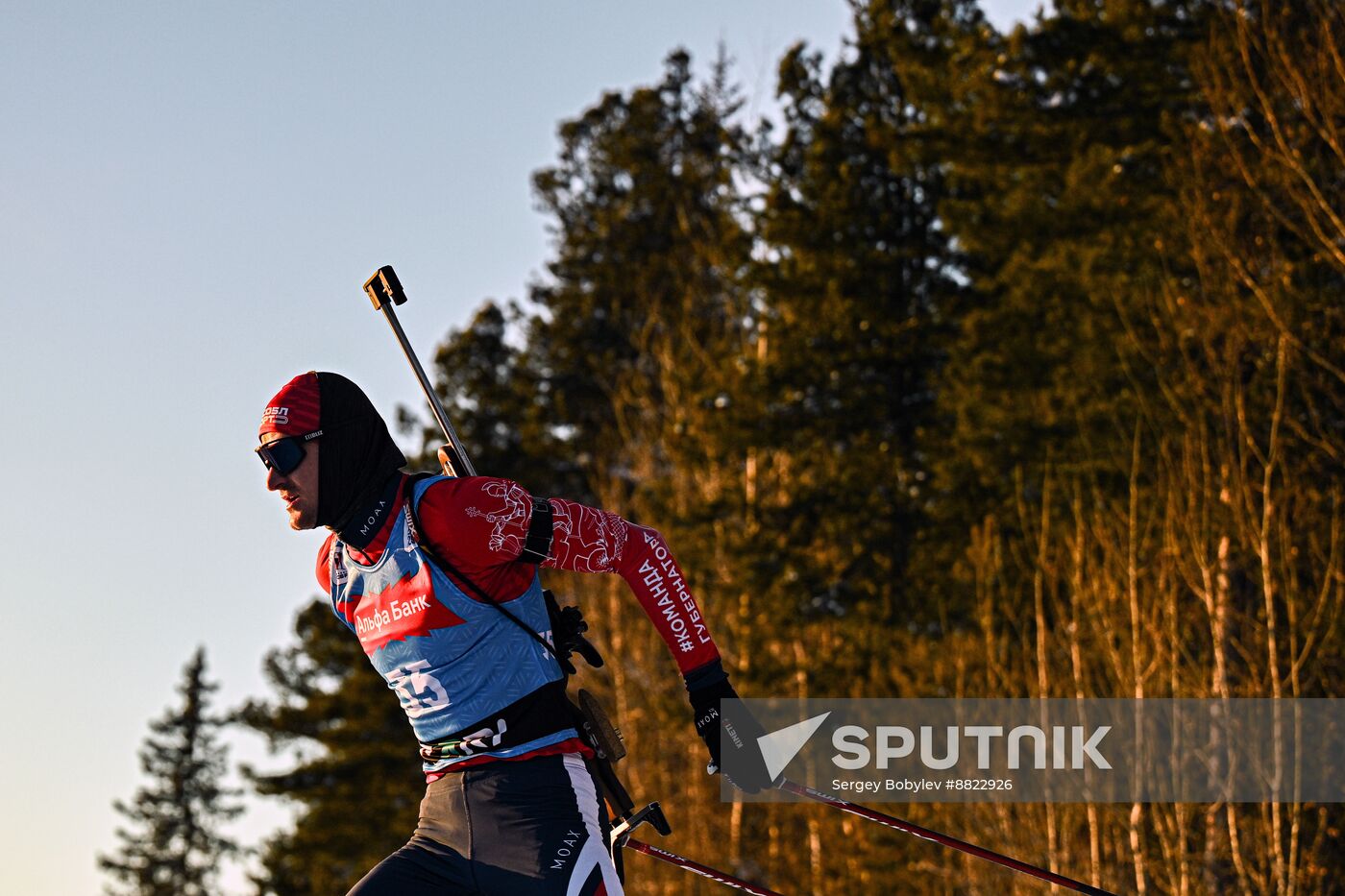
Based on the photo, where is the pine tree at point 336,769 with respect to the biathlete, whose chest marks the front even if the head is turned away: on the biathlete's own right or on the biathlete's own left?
on the biathlete's own right

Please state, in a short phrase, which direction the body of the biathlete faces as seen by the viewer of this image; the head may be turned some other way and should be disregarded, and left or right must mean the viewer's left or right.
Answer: facing the viewer and to the left of the viewer
